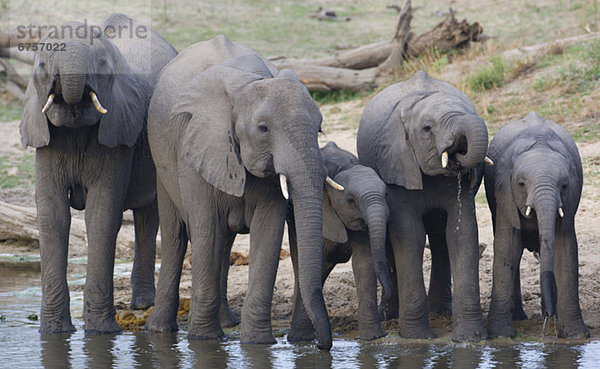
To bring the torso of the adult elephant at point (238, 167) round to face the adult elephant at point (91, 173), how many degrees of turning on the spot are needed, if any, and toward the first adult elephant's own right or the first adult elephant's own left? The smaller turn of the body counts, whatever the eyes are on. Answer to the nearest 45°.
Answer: approximately 180°

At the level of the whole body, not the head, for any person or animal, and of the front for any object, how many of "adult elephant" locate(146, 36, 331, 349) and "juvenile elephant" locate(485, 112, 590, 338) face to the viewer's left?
0

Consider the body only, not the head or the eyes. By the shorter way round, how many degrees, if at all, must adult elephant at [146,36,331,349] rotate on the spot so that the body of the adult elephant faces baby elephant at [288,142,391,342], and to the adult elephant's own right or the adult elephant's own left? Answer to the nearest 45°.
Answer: approximately 45° to the adult elephant's own left

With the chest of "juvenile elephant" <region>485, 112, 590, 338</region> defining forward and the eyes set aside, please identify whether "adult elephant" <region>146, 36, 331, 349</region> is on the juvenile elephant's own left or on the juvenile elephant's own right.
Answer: on the juvenile elephant's own right

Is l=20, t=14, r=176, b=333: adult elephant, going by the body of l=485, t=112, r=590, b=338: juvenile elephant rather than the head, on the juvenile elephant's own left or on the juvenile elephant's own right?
on the juvenile elephant's own right

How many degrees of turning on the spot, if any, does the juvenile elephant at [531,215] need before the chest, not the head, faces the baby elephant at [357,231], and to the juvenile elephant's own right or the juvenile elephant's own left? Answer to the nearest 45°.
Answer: approximately 90° to the juvenile elephant's own right

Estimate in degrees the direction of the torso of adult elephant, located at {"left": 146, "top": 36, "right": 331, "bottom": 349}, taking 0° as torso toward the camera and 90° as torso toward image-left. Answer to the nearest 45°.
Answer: approximately 315°

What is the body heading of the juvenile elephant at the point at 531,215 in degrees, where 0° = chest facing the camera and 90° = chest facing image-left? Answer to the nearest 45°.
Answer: approximately 0°

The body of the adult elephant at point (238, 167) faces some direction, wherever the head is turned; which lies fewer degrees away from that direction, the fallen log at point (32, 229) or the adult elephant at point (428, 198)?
the adult elephant
